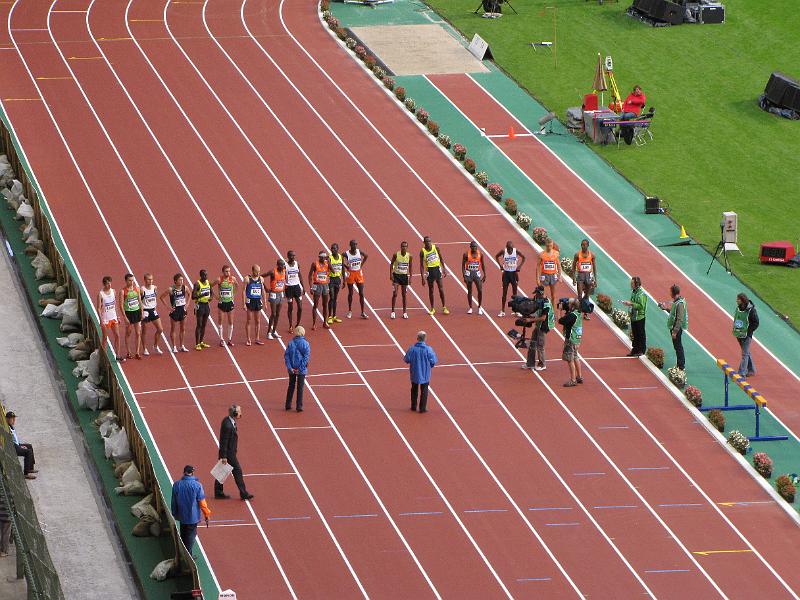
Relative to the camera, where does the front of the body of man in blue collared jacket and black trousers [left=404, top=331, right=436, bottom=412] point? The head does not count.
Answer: away from the camera

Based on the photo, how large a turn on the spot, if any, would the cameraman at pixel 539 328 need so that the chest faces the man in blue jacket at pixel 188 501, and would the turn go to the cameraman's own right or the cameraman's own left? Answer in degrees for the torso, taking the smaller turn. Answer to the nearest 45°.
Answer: approximately 45° to the cameraman's own left

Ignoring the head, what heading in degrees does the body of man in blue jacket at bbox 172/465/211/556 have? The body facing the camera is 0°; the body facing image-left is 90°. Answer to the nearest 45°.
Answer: approximately 180°

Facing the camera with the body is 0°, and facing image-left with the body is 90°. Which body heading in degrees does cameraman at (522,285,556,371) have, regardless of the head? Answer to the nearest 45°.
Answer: approximately 90°

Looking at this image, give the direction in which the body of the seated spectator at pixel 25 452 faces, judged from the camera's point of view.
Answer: to the viewer's right

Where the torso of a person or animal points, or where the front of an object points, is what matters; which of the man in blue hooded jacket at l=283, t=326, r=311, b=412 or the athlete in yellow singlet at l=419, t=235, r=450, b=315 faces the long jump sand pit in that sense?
the man in blue hooded jacket

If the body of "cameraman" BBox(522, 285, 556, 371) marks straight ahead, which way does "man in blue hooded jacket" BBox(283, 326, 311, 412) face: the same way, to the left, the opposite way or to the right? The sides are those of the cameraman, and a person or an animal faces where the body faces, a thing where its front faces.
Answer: to the right

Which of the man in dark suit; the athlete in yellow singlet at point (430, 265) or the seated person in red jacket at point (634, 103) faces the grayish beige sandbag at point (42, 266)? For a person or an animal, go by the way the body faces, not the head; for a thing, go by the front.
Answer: the seated person in red jacket

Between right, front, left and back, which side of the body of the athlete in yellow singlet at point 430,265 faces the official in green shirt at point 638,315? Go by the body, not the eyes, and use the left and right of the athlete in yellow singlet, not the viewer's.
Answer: left

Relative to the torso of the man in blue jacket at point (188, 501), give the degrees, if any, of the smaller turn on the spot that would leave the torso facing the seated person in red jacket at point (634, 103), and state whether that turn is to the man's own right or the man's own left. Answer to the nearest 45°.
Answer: approximately 45° to the man's own right

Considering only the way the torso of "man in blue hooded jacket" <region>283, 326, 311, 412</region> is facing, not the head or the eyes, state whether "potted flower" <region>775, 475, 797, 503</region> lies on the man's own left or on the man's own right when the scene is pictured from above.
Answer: on the man's own right

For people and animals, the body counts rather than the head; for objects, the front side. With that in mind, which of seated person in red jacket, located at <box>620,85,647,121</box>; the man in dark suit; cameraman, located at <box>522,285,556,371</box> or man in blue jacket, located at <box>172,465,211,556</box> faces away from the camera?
the man in blue jacket
